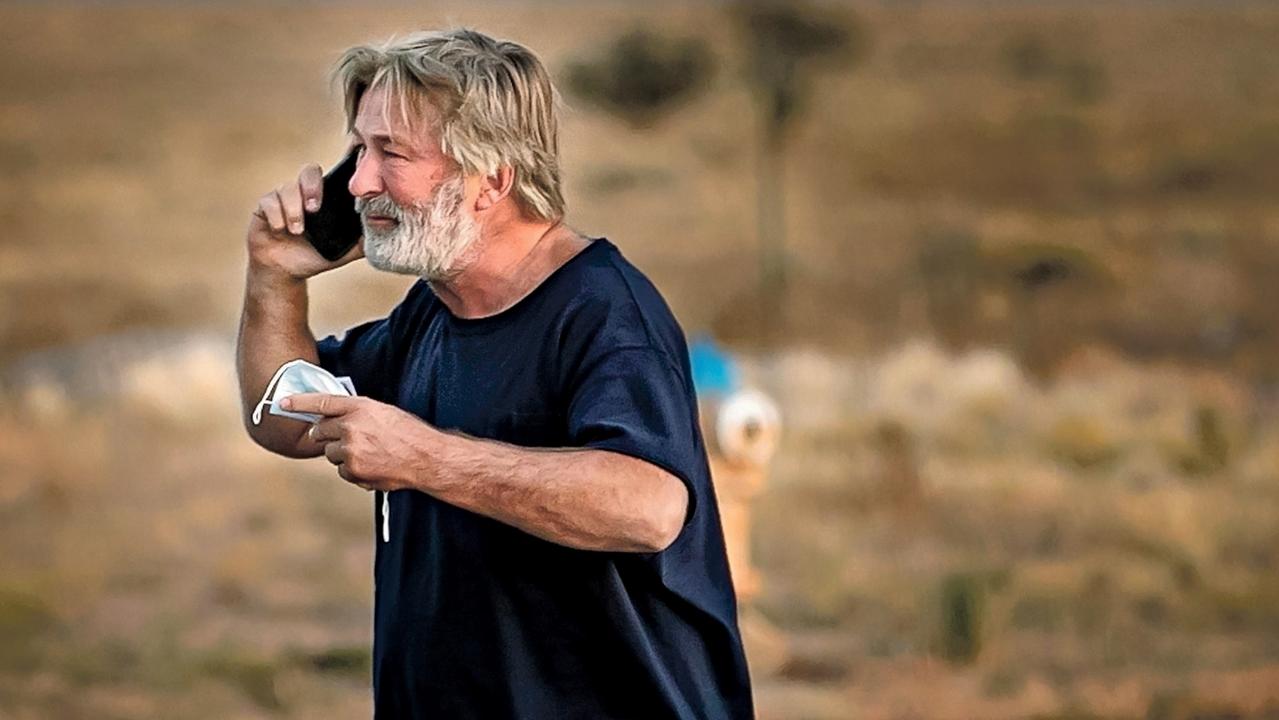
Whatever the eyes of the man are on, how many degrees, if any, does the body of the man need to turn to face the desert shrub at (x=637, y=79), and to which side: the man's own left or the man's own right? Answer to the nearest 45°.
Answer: approximately 135° to the man's own right

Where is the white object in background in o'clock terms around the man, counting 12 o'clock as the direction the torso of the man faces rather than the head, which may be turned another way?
The white object in background is roughly at 5 o'clock from the man.

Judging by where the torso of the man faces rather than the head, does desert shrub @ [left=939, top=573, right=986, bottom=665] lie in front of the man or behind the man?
behind

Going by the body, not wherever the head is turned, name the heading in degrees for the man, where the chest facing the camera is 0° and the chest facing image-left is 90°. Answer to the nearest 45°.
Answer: approximately 45°

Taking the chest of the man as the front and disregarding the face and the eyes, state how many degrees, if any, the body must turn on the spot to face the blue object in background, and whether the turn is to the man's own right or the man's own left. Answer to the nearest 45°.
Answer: approximately 135° to the man's own right
